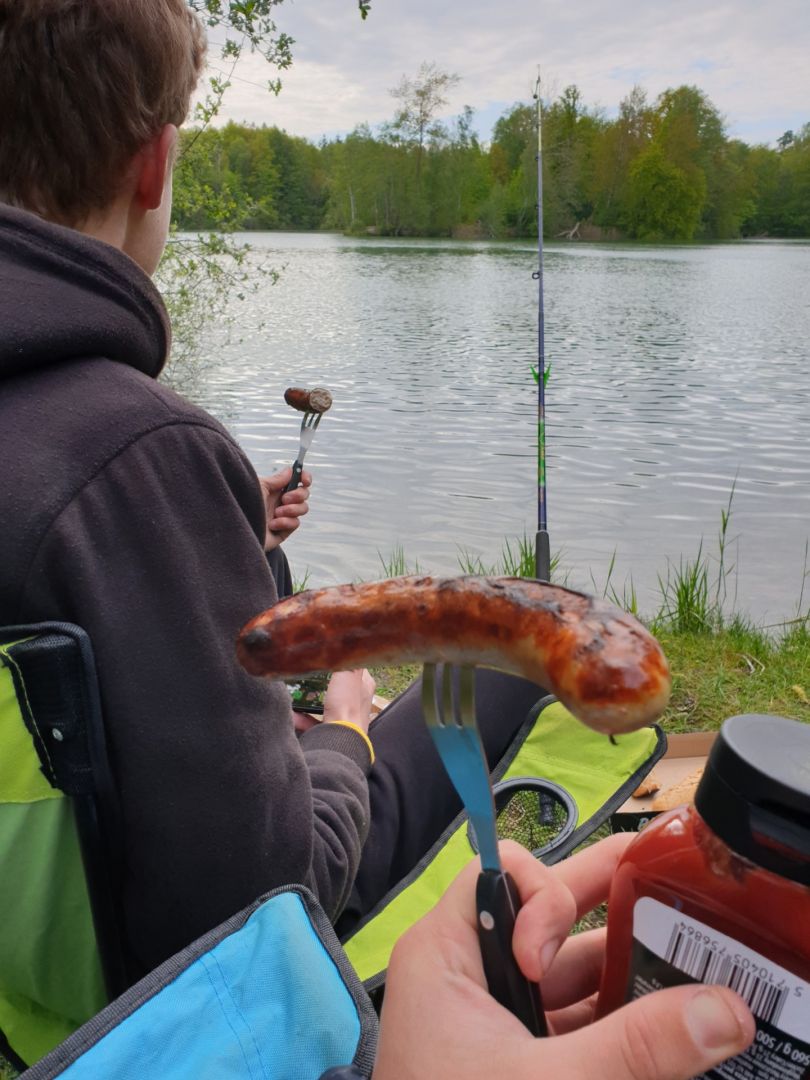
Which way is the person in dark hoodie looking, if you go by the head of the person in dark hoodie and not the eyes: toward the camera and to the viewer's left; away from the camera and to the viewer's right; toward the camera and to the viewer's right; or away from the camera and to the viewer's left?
away from the camera and to the viewer's right

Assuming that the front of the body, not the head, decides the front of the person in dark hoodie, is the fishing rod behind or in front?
in front

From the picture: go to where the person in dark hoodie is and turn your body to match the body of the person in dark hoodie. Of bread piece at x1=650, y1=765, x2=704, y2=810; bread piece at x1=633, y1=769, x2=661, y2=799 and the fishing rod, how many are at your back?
0

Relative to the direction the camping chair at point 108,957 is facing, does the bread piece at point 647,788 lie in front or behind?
in front

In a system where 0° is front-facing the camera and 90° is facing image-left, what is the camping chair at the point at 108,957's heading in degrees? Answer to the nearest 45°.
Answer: approximately 225°

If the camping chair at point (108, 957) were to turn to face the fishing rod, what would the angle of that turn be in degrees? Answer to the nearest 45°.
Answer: approximately 45° to its left

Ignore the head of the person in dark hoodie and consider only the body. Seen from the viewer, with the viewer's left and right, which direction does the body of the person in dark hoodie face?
facing away from the viewer and to the right of the viewer

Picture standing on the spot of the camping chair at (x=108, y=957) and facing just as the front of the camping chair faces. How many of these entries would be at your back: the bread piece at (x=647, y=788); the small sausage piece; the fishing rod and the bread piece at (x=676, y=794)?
0
